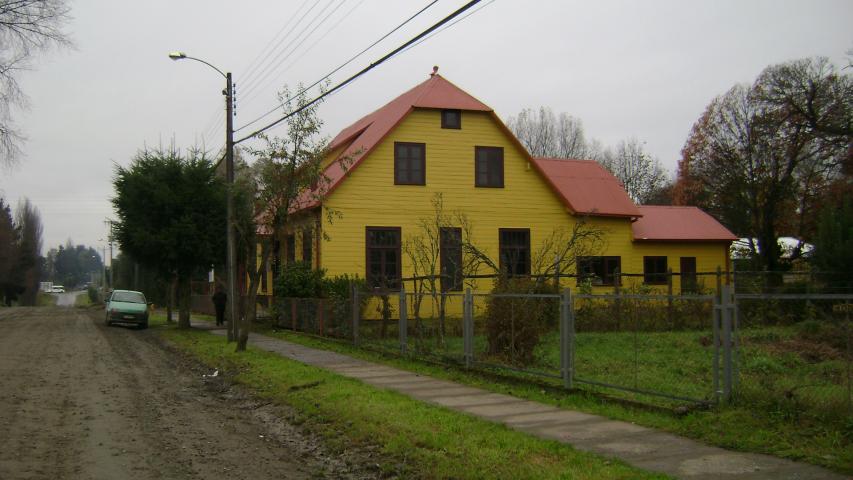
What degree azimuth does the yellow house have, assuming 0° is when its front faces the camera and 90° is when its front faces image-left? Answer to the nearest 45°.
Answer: approximately 0°

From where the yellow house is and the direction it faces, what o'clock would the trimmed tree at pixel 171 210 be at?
The trimmed tree is roughly at 3 o'clock from the yellow house.

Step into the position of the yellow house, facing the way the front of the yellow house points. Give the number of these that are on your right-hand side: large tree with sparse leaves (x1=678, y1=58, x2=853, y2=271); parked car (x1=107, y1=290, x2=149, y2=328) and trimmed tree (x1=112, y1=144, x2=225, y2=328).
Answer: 2

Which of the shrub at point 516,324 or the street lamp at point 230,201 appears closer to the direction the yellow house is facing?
the shrub

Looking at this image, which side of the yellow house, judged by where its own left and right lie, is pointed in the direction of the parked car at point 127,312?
right

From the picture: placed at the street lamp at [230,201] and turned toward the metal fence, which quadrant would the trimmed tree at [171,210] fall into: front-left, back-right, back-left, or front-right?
back-left

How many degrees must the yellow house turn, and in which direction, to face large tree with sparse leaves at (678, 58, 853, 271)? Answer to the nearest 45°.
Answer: approximately 135° to its left

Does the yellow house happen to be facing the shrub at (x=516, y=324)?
yes

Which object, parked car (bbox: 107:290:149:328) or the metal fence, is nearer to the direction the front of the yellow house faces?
the metal fence

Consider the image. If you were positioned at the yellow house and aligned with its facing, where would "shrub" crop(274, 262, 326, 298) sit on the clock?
The shrub is roughly at 2 o'clock from the yellow house.

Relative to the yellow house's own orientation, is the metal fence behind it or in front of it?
in front
